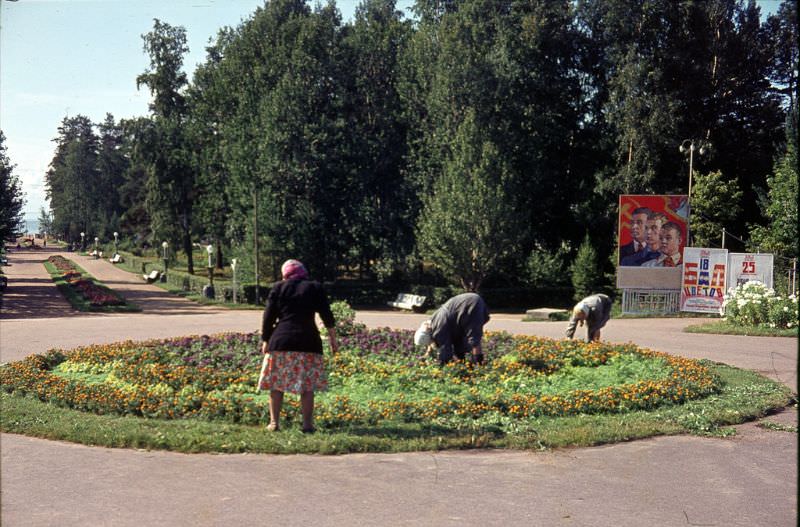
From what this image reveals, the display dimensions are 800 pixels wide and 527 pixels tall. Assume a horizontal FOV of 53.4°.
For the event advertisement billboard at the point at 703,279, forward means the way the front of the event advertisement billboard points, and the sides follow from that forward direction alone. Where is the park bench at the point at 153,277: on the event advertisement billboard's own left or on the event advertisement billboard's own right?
on the event advertisement billboard's own right

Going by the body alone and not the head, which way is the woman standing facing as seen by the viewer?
away from the camera

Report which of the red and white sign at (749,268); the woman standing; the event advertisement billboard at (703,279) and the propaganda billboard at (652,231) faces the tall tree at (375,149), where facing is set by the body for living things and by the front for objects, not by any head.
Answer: the woman standing

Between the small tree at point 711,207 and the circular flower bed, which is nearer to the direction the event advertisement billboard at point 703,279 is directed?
the circular flower bed

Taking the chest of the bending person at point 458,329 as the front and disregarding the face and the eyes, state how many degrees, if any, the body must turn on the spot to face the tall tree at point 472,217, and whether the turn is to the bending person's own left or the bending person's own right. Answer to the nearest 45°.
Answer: approximately 90° to the bending person's own right

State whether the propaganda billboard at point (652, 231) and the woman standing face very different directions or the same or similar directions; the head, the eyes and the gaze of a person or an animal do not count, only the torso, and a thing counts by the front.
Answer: very different directions

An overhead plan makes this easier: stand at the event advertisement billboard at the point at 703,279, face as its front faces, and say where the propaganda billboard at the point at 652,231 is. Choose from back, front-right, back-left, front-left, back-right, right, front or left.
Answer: back-right

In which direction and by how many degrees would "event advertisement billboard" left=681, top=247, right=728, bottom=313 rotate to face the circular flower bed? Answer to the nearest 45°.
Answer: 0° — it already faces it

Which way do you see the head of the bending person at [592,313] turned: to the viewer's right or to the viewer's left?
to the viewer's left

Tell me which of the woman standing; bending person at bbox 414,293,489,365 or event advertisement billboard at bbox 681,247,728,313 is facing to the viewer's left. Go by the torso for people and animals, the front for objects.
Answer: the bending person

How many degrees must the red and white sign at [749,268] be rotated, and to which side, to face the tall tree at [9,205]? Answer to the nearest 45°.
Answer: approximately 90° to its right
